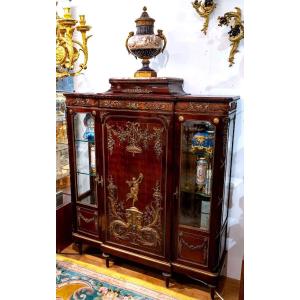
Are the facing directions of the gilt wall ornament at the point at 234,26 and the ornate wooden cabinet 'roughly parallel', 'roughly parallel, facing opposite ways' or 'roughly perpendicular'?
roughly parallel

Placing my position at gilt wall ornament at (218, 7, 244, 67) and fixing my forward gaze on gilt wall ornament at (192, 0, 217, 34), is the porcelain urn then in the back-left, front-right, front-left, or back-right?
front-left

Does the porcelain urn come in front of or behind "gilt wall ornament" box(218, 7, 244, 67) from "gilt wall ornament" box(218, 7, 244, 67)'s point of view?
in front

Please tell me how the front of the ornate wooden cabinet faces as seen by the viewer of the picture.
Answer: facing the viewer and to the left of the viewer

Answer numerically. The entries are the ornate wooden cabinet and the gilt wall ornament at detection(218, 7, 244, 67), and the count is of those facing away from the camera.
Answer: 0
